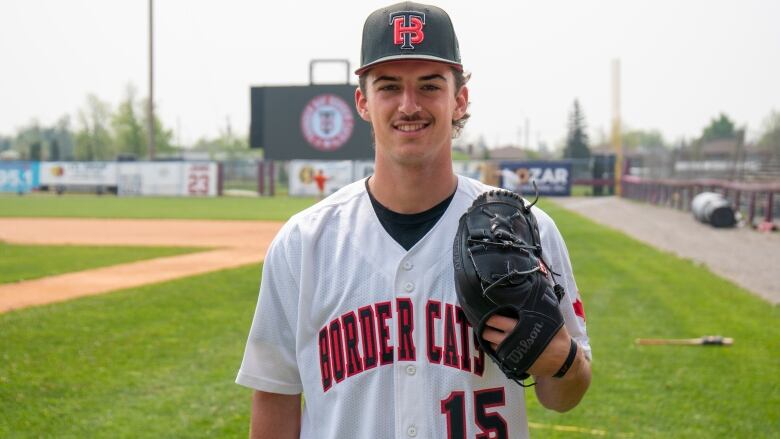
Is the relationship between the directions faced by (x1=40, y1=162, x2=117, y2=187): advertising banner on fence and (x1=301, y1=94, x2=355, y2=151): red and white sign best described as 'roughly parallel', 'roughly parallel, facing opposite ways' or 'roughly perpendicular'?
roughly parallel

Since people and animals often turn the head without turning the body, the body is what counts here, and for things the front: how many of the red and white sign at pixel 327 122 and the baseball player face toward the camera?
2

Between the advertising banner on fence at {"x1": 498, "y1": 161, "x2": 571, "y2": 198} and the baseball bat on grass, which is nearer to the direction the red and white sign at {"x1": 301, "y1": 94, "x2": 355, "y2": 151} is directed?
the baseball bat on grass

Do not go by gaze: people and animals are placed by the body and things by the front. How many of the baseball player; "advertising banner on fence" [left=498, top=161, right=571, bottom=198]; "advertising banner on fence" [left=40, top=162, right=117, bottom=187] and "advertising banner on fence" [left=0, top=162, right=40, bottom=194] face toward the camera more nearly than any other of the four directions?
4

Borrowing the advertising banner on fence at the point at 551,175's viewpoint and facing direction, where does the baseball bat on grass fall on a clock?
The baseball bat on grass is roughly at 12 o'clock from the advertising banner on fence.

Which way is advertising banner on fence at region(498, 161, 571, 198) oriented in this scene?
toward the camera

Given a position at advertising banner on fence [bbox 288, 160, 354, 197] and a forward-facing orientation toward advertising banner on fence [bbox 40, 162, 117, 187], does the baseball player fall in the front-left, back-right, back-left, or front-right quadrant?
back-left

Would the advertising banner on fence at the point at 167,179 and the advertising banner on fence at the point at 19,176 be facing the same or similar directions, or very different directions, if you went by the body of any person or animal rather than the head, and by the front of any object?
same or similar directions

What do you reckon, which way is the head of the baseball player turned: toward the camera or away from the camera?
toward the camera

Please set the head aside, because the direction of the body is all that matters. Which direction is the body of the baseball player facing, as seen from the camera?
toward the camera

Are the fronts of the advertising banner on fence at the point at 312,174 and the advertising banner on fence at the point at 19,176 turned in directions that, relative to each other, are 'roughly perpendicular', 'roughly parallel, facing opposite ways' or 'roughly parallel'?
roughly parallel

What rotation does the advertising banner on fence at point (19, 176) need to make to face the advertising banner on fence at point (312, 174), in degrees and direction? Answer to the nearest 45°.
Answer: approximately 45° to its left

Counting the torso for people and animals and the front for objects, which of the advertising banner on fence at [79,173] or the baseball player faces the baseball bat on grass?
the advertising banner on fence

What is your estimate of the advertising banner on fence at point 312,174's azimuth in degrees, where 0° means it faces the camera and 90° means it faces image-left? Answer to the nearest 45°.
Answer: approximately 0°

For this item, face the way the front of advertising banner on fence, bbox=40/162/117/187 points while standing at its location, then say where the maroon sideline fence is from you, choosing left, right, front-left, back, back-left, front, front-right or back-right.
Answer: front-left
